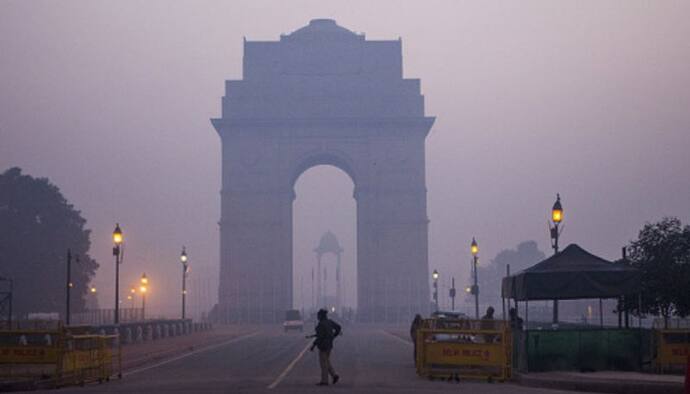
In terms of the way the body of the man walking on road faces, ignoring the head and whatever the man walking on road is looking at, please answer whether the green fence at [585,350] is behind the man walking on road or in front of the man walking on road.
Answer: behind

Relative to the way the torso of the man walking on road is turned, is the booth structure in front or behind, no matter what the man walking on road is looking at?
behind

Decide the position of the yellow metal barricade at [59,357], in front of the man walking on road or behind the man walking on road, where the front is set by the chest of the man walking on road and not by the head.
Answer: in front

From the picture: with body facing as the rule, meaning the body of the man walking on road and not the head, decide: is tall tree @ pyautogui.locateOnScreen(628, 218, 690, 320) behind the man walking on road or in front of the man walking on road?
behind

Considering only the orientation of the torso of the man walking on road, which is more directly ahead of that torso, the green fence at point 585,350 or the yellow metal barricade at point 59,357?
the yellow metal barricade

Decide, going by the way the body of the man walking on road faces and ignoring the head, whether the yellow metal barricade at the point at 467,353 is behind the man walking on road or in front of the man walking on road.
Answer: behind

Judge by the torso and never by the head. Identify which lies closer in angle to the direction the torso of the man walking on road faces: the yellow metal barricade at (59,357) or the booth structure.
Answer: the yellow metal barricade

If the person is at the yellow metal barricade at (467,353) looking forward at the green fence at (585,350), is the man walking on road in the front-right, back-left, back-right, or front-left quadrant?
back-right
